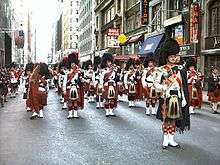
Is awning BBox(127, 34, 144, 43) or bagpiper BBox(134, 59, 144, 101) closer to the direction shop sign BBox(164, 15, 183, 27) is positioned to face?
the bagpiper

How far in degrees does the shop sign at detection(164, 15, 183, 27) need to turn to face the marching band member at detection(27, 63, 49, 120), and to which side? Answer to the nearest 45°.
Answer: approximately 45° to its left

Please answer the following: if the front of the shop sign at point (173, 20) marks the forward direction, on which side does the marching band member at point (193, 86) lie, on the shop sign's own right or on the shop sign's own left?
on the shop sign's own left

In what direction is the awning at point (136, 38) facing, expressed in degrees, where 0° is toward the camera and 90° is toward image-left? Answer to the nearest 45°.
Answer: approximately 45°

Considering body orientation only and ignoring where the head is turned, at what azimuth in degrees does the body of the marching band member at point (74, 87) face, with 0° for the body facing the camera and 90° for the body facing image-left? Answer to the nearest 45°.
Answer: approximately 0°
